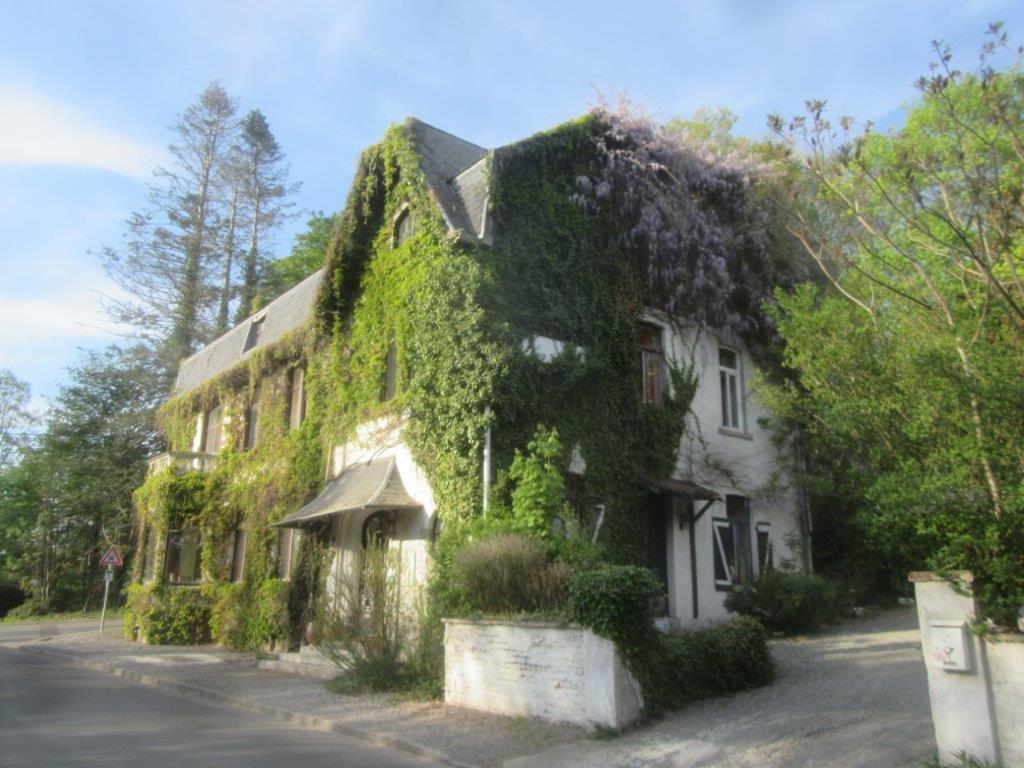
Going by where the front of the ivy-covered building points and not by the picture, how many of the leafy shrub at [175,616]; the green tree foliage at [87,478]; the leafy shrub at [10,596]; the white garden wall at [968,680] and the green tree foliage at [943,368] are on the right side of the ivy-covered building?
3

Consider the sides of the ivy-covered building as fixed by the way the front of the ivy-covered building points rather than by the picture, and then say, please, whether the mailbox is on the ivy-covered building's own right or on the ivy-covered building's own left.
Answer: on the ivy-covered building's own left

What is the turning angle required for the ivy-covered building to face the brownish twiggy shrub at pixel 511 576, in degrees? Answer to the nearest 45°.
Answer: approximately 45° to its left

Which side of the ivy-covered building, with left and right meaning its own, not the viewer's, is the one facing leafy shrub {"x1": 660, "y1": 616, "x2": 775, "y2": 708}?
left

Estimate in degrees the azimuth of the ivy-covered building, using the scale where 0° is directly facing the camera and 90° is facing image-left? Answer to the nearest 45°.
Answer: approximately 45°

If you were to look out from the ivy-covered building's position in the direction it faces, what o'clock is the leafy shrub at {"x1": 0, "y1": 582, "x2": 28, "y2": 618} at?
The leafy shrub is roughly at 3 o'clock from the ivy-covered building.

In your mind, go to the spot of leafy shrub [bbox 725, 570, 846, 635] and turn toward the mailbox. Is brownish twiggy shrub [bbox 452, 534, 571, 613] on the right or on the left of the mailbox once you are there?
right

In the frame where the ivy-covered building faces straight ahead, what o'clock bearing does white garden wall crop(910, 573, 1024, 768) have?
The white garden wall is roughly at 10 o'clock from the ivy-covered building.

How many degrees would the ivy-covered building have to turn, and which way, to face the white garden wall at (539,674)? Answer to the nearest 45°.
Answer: approximately 45° to its left

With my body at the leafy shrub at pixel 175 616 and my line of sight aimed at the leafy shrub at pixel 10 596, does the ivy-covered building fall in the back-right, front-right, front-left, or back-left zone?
back-right
